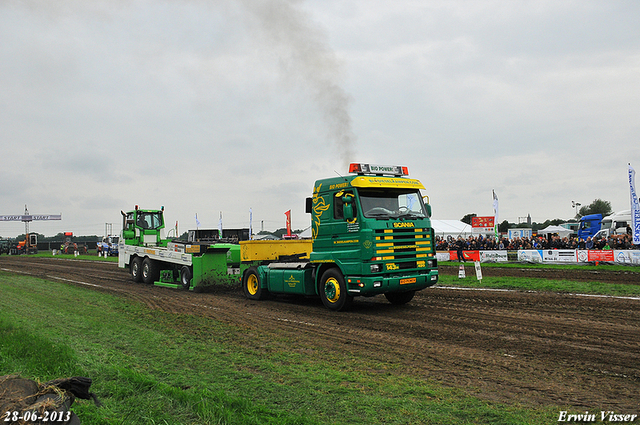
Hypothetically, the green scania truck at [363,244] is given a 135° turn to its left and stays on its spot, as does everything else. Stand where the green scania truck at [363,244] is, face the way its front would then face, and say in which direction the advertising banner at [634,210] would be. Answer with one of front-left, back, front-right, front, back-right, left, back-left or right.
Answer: front-right

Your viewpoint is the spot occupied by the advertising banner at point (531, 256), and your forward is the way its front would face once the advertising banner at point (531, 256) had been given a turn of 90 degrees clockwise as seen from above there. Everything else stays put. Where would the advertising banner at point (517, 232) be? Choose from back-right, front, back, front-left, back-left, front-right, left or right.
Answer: right

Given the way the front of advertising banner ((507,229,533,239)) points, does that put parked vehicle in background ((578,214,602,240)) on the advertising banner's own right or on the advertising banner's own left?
on the advertising banner's own left

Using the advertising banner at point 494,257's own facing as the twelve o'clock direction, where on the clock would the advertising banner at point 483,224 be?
the advertising banner at point 483,224 is roughly at 6 o'clock from the advertising banner at point 494,257.

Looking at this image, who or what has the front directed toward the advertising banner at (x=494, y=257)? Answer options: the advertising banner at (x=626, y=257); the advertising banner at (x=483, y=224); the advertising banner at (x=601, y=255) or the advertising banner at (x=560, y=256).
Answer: the advertising banner at (x=483, y=224)

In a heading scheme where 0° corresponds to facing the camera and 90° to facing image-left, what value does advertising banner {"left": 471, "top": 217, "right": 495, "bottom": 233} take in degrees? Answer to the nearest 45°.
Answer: approximately 0°

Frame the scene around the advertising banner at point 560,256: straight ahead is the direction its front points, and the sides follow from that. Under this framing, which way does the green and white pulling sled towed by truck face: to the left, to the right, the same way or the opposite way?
to the left

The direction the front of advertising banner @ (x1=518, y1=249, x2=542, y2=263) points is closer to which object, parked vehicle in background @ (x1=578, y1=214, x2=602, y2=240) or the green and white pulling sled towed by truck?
the green and white pulling sled towed by truck

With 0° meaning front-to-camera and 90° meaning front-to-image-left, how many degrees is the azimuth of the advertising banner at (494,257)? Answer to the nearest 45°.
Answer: approximately 0°

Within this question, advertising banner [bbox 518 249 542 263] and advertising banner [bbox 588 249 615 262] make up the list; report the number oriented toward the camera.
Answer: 2
